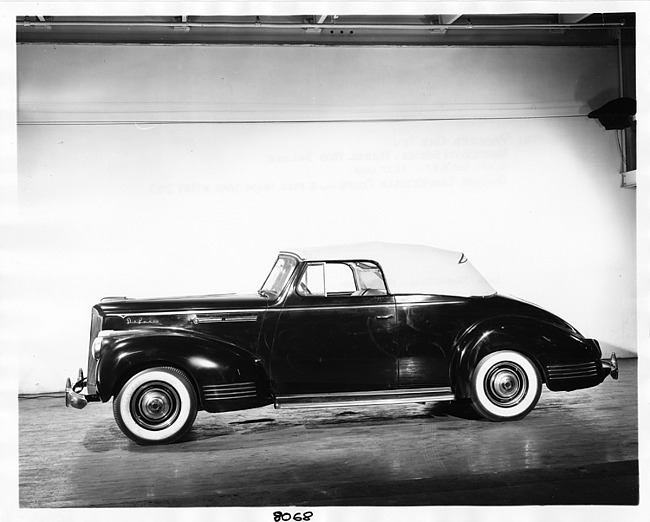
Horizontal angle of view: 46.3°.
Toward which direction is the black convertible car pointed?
to the viewer's left
